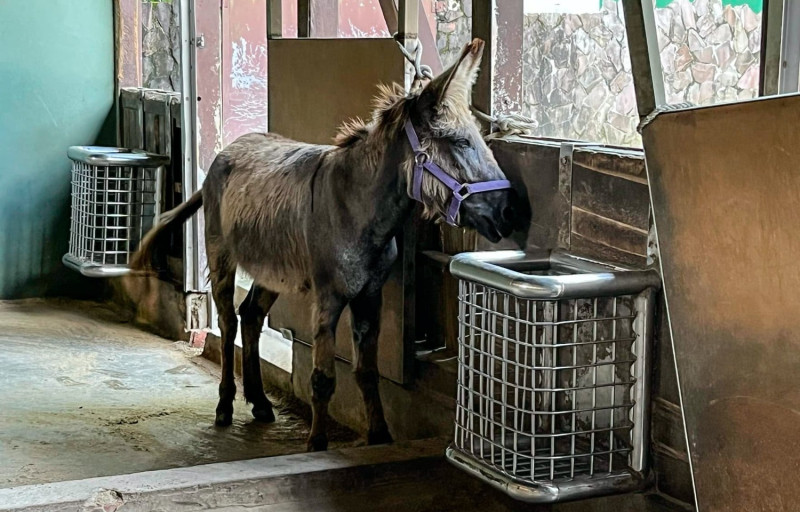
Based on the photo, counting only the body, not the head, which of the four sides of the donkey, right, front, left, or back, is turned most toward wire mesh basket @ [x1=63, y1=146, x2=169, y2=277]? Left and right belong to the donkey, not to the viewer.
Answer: back

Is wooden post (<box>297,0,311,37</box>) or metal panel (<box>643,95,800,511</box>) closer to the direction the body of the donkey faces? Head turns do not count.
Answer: the metal panel

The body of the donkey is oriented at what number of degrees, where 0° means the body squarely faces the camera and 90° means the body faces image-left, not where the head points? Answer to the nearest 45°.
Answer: approximately 315°

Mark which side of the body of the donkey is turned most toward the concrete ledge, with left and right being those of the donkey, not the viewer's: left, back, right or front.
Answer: right

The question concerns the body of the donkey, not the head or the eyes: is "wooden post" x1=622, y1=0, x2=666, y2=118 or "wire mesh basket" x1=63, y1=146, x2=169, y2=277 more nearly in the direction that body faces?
the wooden post

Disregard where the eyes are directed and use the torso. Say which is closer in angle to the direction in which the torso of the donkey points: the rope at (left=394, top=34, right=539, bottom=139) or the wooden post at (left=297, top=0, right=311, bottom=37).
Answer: the rope
